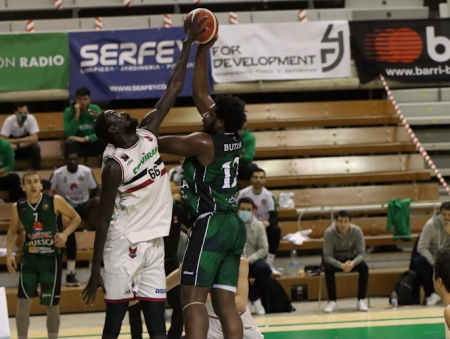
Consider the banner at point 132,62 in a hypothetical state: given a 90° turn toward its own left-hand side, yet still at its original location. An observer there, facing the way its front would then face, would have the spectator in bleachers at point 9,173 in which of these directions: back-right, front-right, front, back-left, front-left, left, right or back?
back-right

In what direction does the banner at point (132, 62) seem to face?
toward the camera

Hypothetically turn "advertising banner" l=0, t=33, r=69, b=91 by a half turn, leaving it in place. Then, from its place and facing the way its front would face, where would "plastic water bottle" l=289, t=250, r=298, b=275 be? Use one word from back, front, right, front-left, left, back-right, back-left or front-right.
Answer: back-right

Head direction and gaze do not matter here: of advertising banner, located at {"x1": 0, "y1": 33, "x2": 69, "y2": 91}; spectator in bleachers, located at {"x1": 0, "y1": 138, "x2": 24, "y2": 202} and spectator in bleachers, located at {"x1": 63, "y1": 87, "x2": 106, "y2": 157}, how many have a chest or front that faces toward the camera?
3

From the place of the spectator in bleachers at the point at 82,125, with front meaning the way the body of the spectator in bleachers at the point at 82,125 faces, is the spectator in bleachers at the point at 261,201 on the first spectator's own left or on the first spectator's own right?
on the first spectator's own left

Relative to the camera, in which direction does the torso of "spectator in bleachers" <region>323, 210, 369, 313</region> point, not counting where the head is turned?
toward the camera

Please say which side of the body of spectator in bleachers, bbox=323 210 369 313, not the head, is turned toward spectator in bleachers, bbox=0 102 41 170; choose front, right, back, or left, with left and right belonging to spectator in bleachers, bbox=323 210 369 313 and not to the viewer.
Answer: right

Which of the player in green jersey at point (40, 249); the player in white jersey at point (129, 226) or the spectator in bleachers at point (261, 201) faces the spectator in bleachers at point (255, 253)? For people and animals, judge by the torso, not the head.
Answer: the spectator in bleachers at point (261, 201)

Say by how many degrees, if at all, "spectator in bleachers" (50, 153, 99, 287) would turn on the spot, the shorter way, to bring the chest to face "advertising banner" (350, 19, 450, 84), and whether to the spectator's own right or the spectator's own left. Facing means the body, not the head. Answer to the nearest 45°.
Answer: approximately 90° to the spectator's own left

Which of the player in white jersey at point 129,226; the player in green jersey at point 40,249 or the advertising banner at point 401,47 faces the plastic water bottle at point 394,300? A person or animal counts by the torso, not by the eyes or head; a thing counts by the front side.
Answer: the advertising banner

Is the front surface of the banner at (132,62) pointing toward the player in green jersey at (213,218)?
yes

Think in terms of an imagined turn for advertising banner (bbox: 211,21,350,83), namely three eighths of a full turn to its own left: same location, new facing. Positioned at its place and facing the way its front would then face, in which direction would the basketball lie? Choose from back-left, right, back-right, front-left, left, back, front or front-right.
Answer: back-right

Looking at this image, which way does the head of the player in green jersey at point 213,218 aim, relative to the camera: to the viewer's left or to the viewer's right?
to the viewer's left

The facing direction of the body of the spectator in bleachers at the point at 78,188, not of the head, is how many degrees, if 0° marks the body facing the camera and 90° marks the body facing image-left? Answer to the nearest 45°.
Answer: approximately 0°
